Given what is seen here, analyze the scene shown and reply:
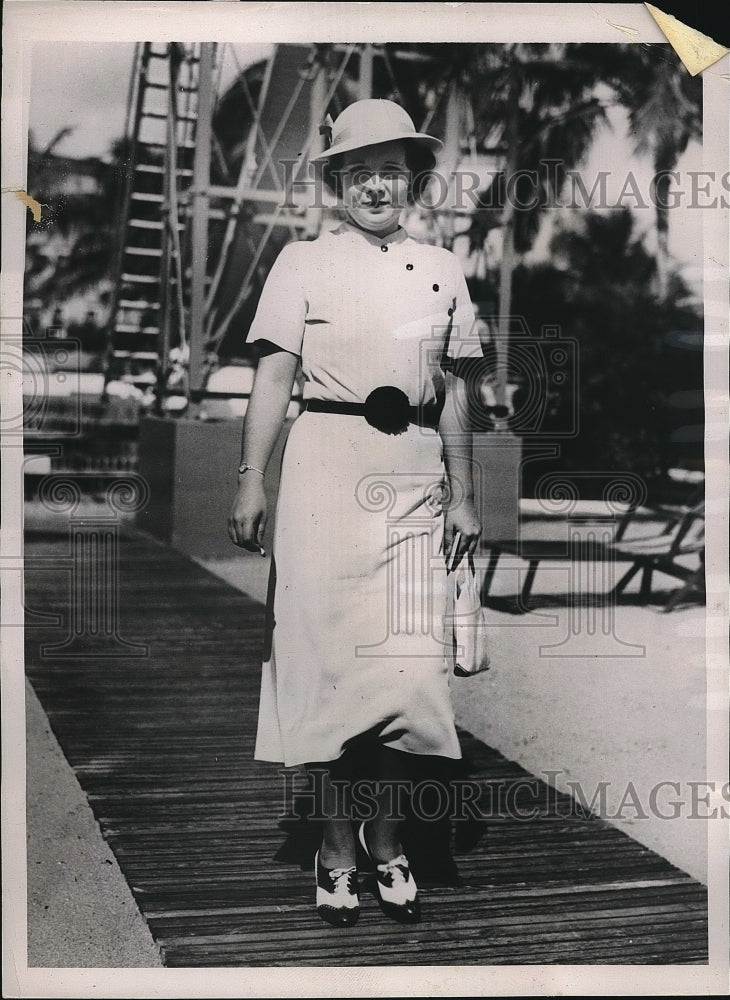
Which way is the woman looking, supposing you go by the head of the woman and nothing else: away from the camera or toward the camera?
toward the camera

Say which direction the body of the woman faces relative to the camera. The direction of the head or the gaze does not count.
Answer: toward the camera
